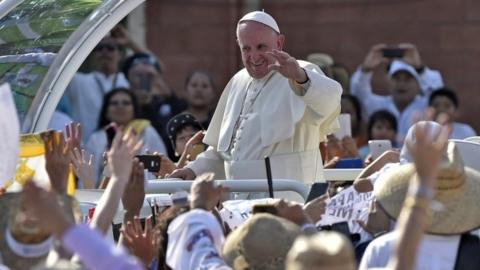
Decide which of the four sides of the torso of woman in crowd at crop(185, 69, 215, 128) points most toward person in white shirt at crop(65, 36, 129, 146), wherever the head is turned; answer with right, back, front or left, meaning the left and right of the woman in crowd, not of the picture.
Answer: right

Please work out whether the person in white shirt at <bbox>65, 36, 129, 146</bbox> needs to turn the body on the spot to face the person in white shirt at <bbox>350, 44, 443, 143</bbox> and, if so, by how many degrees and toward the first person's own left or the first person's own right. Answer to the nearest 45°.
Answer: approximately 90° to the first person's own left

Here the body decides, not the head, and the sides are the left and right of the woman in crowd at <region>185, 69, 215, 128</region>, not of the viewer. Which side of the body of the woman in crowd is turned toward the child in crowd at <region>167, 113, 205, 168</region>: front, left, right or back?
front

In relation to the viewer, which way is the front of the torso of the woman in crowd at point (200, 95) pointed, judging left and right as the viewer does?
facing the viewer

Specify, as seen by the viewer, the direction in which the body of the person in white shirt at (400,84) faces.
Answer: toward the camera

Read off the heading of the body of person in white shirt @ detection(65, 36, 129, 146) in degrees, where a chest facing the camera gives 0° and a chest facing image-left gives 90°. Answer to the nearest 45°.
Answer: approximately 0°

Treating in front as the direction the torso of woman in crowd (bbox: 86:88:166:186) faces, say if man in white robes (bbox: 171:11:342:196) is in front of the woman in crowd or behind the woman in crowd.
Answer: in front
